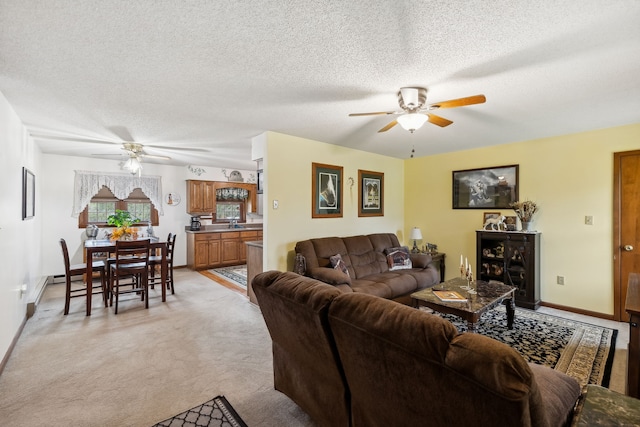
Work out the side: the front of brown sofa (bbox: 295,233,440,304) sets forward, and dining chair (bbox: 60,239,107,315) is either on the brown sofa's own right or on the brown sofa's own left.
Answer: on the brown sofa's own right

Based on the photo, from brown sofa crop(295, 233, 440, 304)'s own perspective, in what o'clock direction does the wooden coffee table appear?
The wooden coffee table is roughly at 12 o'clock from the brown sofa.

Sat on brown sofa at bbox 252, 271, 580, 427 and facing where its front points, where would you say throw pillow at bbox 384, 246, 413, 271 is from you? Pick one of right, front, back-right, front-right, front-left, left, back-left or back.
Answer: front-left

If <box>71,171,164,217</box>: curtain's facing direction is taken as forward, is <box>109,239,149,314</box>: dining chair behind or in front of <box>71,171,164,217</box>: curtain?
in front

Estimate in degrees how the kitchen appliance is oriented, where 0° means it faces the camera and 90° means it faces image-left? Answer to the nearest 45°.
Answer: approximately 0°

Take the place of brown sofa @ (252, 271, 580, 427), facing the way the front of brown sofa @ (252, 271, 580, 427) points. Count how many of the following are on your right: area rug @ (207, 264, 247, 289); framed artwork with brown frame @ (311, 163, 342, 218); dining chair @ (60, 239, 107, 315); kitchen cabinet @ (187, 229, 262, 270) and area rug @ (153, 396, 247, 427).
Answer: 0

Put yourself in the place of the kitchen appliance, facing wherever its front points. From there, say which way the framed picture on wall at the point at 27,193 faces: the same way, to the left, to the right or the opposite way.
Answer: to the left

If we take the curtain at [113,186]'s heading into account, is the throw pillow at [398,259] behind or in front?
in front

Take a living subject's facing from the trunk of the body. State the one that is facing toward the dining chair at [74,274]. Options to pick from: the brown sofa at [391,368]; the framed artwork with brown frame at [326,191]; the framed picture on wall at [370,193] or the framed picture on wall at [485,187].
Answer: the framed picture on wall at [485,187]

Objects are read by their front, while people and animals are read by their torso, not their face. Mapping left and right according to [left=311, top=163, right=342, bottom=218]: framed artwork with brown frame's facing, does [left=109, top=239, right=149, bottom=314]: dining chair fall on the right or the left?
on its right

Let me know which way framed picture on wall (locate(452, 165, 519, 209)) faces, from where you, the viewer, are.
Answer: facing the viewer and to the left of the viewer

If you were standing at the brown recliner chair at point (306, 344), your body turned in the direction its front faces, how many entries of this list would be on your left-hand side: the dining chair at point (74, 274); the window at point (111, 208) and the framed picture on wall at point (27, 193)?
3

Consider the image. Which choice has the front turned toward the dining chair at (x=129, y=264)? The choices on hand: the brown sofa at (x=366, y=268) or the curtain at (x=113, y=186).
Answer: the curtain

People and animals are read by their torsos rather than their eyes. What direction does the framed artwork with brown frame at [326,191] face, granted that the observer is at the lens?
facing the viewer and to the right of the viewer

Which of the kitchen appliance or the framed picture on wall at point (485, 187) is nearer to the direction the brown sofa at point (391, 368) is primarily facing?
the framed picture on wall
